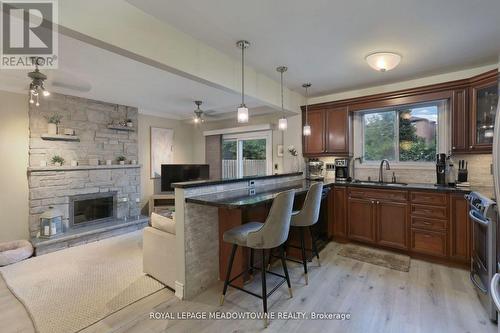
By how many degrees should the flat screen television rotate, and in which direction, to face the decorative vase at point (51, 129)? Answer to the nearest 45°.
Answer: approximately 45° to its right

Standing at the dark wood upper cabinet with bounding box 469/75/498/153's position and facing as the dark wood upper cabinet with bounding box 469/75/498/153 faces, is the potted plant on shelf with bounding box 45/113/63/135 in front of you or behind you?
in front

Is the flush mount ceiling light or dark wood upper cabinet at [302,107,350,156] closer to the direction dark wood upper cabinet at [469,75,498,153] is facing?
the flush mount ceiling light

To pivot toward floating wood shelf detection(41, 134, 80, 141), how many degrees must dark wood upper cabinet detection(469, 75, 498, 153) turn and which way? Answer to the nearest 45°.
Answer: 0° — it already faces it

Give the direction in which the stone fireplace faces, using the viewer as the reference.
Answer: facing the viewer and to the right of the viewer

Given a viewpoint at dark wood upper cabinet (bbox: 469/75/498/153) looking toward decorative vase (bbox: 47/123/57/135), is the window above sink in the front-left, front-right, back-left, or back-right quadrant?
front-right

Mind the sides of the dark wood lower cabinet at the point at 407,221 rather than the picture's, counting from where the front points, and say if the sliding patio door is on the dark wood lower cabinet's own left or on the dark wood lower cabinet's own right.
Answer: on the dark wood lower cabinet's own right

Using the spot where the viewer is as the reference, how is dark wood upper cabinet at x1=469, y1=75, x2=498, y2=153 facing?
facing the viewer and to the left of the viewer

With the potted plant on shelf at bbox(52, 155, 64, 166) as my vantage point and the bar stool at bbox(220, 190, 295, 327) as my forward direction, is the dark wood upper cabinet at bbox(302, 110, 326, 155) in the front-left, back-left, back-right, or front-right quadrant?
front-left

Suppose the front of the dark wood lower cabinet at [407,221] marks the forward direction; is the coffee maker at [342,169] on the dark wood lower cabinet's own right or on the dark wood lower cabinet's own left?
on the dark wood lower cabinet's own right

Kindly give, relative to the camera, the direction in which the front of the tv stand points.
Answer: facing the viewer

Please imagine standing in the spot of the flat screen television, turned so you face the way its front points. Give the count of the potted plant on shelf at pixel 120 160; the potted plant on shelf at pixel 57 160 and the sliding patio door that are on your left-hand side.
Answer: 1

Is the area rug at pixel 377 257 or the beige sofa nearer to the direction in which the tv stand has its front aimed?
the beige sofa

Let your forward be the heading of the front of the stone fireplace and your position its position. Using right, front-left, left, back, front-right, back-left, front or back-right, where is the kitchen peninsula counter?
front

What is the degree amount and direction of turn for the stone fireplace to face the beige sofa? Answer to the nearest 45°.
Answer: approximately 45° to its right

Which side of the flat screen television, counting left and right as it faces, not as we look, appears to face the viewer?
front

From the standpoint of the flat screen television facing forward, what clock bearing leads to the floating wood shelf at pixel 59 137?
The floating wood shelf is roughly at 2 o'clock from the flat screen television.

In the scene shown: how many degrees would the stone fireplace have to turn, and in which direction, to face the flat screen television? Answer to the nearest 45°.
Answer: approximately 45° to its left
